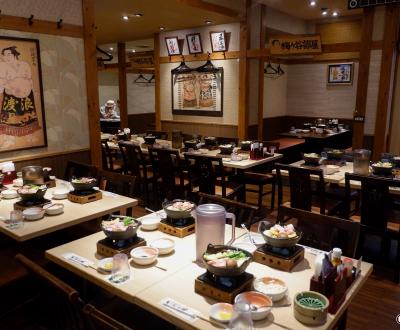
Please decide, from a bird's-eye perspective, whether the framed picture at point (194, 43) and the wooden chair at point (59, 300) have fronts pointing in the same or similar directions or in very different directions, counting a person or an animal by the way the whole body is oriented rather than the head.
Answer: very different directions

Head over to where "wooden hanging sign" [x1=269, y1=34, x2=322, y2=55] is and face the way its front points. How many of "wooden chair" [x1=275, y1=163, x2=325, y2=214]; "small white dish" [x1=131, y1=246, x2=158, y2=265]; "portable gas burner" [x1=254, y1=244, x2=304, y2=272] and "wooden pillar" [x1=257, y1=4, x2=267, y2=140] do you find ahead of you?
3

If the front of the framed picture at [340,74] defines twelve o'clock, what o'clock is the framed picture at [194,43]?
the framed picture at [194,43] is roughly at 2 o'clock from the framed picture at [340,74].

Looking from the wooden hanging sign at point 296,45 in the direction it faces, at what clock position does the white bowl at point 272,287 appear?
The white bowl is roughly at 12 o'clock from the wooden hanging sign.

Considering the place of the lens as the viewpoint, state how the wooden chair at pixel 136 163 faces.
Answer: facing away from the viewer and to the right of the viewer

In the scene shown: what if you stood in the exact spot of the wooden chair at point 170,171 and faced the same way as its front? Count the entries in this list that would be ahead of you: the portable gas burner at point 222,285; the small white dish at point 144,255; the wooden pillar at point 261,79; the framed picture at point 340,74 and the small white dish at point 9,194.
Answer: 2

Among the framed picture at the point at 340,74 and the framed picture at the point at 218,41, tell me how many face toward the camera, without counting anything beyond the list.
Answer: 2

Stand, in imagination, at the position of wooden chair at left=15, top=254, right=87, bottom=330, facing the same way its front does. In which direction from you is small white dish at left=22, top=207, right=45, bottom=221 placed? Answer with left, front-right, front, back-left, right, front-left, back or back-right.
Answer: front-left

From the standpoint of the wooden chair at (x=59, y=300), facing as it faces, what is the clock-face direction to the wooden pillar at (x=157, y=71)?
The wooden pillar is roughly at 11 o'clock from the wooden chair.

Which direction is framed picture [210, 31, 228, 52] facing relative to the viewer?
toward the camera

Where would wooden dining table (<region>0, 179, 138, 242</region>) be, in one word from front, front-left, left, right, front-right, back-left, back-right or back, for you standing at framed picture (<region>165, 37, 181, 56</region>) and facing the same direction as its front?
front

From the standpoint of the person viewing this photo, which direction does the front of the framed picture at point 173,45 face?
facing the viewer
